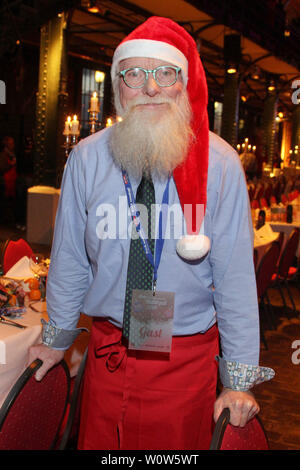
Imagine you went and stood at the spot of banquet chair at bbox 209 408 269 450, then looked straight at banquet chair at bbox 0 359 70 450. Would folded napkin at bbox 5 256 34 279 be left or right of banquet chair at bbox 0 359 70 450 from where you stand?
right

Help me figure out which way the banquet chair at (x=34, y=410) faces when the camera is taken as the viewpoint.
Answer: facing away from the viewer and to the left of the viewer

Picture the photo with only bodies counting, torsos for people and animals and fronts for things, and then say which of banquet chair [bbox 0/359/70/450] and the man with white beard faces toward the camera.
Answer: the man with white beard

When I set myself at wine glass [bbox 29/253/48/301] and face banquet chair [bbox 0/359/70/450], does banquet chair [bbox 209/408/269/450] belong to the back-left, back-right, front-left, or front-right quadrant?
front-left

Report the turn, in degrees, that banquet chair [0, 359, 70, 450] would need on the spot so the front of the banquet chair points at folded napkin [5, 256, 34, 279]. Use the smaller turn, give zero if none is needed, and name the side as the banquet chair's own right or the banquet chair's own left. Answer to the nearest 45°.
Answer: approximately 45° to the banquet chair's own right

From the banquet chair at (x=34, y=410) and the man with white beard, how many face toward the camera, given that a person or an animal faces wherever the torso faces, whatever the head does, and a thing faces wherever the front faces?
1

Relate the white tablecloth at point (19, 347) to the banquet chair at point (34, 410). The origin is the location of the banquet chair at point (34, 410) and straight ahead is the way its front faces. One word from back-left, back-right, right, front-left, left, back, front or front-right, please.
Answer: front-right

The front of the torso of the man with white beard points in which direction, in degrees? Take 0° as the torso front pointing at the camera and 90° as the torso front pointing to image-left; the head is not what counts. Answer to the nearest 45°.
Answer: approximately 0°

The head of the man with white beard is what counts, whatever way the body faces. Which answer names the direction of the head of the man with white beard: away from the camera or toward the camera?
toward the camera

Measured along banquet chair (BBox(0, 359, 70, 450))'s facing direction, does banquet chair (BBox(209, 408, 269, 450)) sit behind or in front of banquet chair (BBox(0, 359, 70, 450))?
behind

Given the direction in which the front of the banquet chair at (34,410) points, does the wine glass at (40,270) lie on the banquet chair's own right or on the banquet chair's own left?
on the banquet chair's own right

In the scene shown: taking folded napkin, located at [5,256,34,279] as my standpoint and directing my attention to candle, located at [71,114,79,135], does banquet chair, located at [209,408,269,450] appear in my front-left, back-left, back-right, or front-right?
back-right
